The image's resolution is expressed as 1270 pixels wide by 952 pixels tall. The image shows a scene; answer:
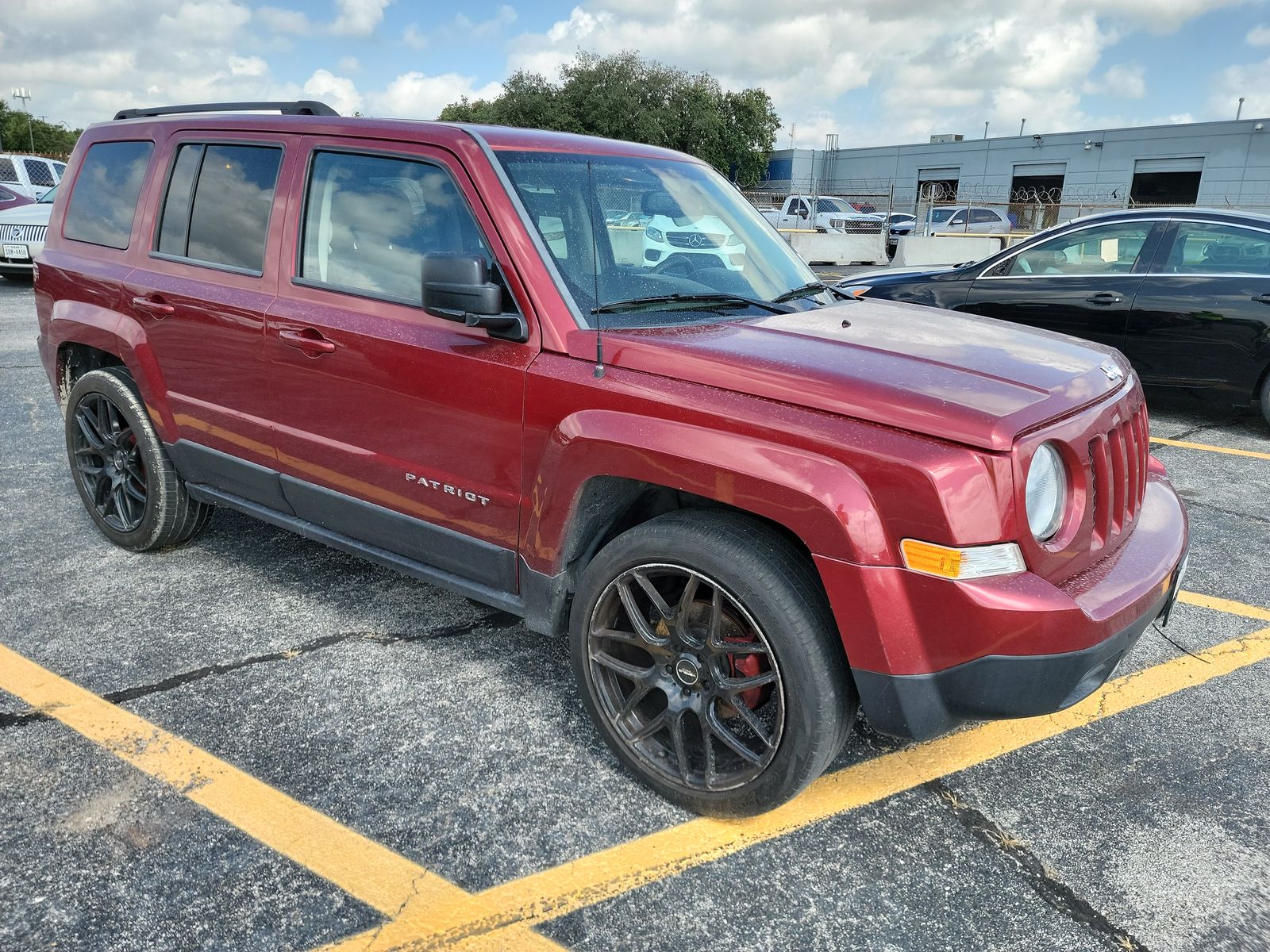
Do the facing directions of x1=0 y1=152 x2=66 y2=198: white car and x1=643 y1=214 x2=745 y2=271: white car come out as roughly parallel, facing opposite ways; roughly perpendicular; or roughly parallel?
roughly perpendicular

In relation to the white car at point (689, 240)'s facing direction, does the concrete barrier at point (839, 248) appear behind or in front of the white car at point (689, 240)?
behind

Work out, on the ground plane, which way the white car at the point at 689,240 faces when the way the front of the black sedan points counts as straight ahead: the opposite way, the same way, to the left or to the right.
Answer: to the left

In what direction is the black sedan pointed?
to the viewer's left

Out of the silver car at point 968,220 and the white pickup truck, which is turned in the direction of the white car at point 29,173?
the silver car at point 968,220

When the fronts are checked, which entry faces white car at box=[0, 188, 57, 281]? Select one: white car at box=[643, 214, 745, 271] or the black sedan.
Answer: the black sedan

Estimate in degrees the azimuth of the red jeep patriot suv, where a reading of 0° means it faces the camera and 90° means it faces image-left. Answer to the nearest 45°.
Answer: approximately 315°

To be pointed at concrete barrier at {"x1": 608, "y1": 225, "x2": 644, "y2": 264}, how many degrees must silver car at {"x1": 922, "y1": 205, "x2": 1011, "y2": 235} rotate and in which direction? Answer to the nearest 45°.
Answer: approximately 45° to its left

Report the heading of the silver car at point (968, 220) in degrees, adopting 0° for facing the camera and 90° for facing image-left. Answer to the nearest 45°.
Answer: approximately 45°

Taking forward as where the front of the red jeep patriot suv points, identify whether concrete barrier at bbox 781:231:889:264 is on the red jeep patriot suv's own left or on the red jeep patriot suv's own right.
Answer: on the red jeep patriot suv's own left

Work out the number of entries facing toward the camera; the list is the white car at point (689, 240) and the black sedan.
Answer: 1

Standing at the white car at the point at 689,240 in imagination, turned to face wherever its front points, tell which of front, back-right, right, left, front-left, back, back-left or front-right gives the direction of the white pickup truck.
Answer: back
